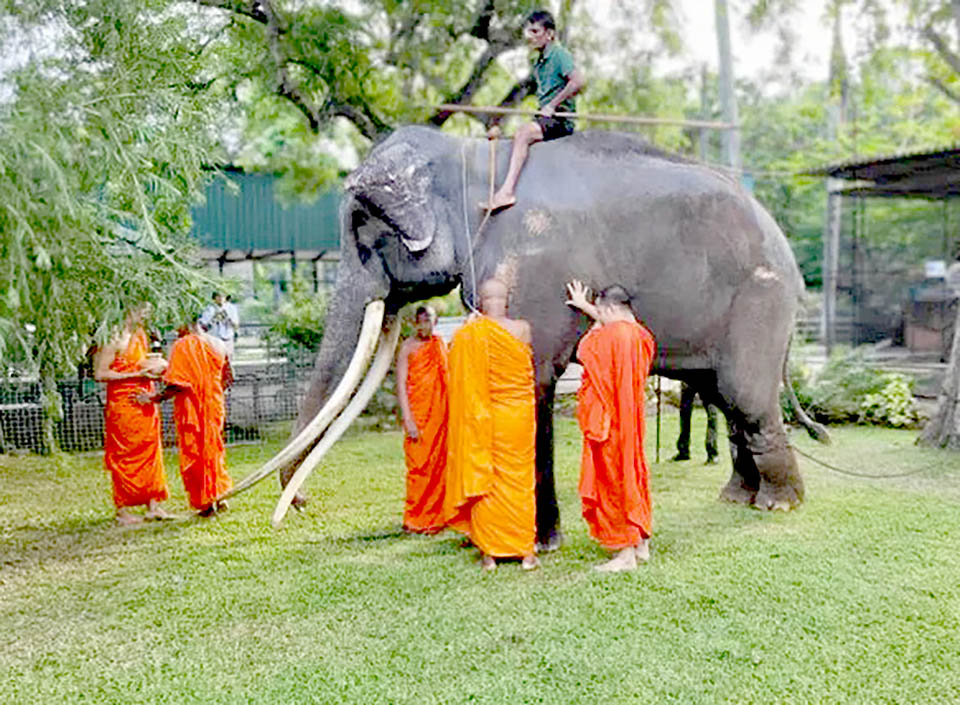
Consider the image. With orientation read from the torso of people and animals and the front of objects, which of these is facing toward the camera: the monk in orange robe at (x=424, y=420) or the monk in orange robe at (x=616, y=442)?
the monk in orange robe at (x=424, y=420)

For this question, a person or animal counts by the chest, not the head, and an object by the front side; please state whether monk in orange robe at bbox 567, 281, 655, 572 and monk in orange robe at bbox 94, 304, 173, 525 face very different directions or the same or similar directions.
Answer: very different directions

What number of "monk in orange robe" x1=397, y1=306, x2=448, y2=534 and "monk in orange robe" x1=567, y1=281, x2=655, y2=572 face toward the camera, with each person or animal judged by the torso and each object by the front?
1

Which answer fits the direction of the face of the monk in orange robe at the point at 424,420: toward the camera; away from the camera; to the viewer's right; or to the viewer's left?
toward the camera

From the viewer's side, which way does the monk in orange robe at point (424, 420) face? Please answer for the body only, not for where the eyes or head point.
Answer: toward the camera

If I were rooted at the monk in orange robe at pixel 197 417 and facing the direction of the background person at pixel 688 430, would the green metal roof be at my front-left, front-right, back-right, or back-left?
front-left

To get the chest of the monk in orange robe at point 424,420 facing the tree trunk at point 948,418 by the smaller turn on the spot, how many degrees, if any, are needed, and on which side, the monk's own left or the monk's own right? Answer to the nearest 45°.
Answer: approximately 135° to the monk's own left

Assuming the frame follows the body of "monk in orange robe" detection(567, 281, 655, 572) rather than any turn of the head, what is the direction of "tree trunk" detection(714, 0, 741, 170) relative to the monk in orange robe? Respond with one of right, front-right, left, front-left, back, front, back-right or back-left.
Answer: front-right

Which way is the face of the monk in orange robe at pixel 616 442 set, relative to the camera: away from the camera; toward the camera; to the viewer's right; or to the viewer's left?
away from the camera

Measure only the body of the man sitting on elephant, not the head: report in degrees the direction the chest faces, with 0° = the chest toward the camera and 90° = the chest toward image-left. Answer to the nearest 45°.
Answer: approximately 90°

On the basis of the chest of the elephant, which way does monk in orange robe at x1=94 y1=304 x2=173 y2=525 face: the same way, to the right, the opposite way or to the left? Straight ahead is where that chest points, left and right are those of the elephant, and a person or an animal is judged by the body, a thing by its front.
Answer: the opposite way

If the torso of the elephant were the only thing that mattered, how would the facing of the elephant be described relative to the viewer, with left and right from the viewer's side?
facing to the left of the viewer
